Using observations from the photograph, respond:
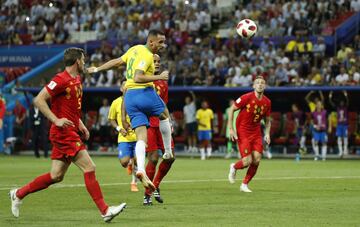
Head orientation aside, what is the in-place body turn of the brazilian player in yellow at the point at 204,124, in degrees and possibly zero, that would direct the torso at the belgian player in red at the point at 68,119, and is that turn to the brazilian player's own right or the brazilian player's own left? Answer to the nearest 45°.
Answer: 0° — they already face them

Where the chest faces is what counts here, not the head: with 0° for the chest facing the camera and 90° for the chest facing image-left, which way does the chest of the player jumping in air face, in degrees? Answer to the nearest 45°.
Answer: approximately 225°

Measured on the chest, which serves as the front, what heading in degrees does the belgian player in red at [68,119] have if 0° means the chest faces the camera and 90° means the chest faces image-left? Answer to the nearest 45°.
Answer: approximately 270°

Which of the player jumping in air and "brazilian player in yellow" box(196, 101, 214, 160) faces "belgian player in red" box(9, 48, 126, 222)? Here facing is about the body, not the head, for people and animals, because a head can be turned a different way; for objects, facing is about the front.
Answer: the brazilian player in yellow

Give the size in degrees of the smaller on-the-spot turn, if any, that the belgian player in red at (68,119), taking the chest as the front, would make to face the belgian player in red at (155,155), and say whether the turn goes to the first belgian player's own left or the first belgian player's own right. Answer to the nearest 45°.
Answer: approximately 45° to the first belgian player's own left

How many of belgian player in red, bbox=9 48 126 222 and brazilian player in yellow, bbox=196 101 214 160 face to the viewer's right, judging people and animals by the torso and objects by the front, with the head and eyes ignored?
1

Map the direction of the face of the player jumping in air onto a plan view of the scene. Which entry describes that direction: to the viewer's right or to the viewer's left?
to the viewer's right
